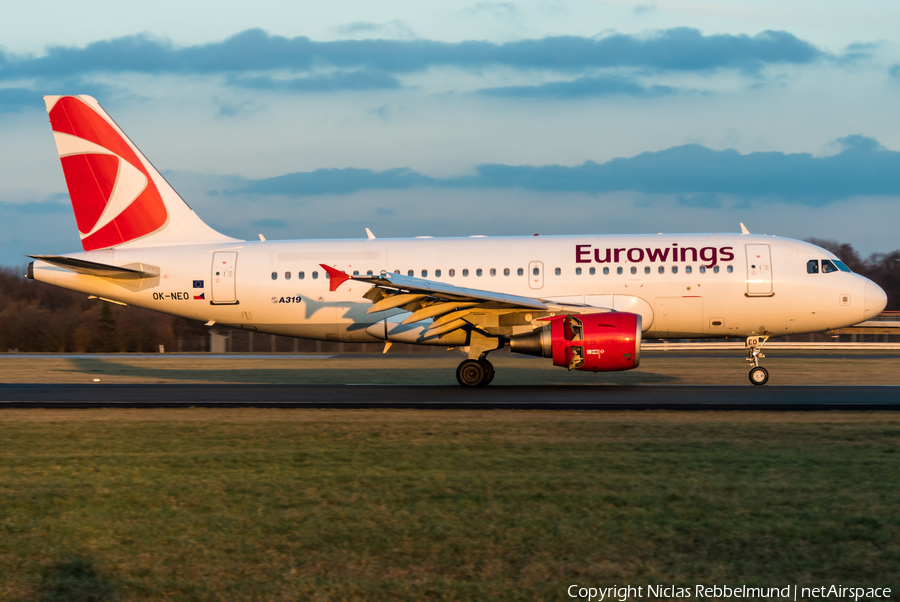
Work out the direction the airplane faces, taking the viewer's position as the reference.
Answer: facing to the right of the viewer
